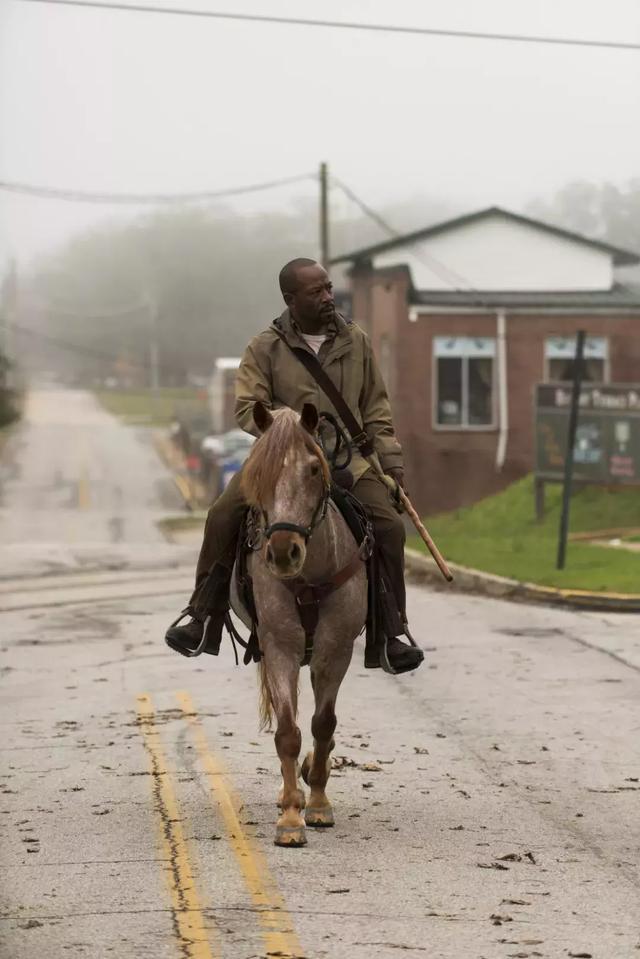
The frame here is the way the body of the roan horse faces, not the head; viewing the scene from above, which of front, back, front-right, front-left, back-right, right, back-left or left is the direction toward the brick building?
back

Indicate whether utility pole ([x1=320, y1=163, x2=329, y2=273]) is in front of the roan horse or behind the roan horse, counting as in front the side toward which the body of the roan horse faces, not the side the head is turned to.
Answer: behind

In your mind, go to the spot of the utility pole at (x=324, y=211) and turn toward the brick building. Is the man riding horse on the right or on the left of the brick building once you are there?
right

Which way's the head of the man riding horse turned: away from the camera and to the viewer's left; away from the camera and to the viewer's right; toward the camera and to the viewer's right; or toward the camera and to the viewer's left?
toward the camera and to the viewer's right

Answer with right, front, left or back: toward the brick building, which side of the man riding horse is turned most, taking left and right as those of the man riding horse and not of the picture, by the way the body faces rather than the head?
back

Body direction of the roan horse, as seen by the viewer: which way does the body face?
toward the camera
